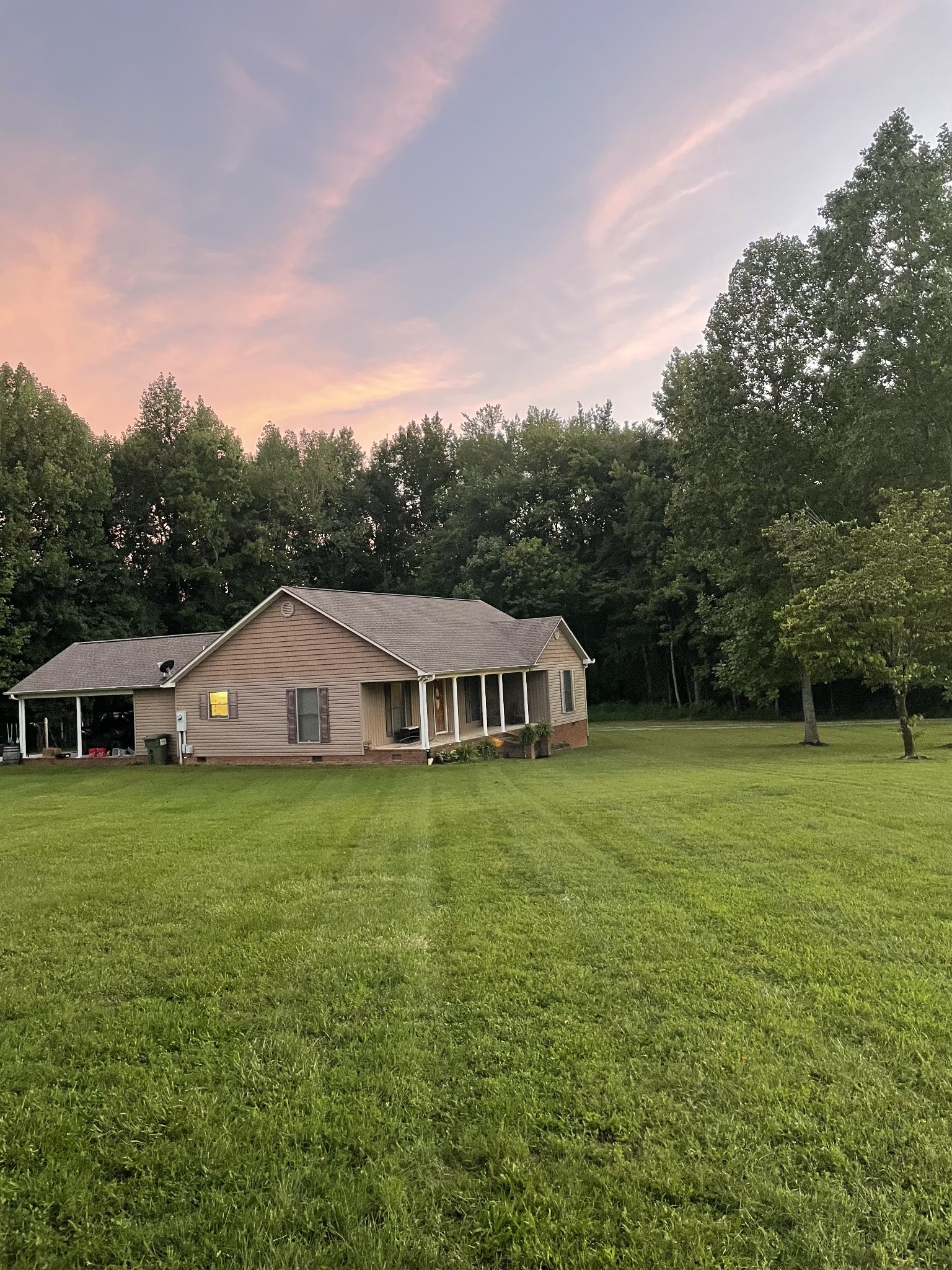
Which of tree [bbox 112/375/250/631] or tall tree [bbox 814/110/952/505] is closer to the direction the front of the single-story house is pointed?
the tall tree

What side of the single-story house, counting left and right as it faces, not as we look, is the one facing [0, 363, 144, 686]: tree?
back

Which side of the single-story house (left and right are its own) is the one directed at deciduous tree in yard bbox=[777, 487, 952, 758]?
front

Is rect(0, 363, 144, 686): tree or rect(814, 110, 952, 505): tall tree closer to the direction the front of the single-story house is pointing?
the tall tree

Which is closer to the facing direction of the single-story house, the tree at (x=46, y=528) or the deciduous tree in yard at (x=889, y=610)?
the deciduous tree in yard

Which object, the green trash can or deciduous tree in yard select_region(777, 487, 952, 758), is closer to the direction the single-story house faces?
the deciduous tree in yard

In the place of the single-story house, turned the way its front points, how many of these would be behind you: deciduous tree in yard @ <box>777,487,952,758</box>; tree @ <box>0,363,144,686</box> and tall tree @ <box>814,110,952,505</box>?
1

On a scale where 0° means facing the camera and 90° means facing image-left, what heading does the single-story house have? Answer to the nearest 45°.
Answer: approximately 315°

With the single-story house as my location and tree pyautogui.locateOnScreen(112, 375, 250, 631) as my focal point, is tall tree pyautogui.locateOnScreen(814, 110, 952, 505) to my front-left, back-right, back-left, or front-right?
back-right

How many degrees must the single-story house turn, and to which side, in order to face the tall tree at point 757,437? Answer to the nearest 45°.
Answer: approximately 45° to its left

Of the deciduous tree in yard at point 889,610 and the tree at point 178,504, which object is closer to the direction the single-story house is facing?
the deciduous tree in yard
